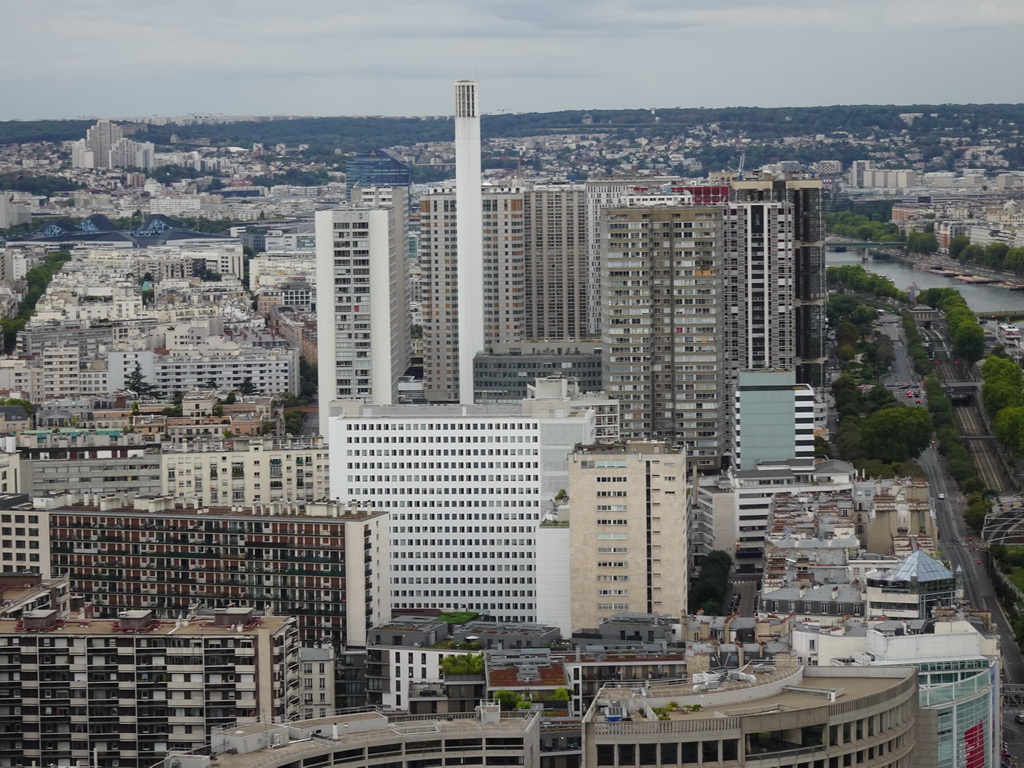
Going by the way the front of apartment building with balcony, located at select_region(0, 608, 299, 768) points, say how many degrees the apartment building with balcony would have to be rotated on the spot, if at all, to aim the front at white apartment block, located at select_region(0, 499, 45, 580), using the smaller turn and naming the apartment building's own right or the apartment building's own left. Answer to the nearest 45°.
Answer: approximately 180°

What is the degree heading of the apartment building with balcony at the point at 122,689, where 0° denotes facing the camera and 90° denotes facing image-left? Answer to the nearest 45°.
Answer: approximately 0°

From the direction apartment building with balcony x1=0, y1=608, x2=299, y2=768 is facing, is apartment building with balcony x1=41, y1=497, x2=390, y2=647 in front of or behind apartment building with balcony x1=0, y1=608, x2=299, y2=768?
behind
